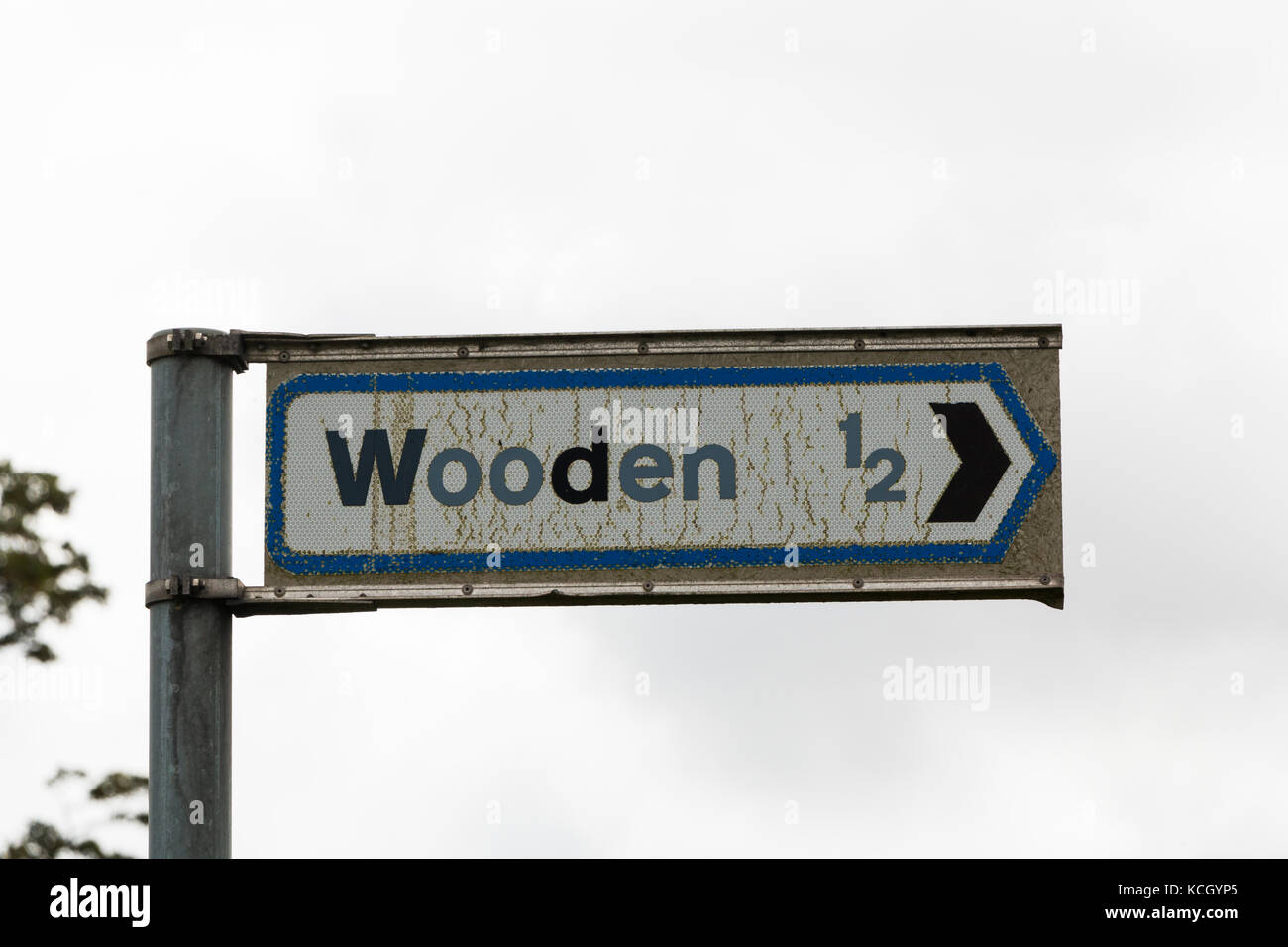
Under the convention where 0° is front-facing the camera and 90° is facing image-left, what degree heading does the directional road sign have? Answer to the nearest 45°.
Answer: approximately 0°

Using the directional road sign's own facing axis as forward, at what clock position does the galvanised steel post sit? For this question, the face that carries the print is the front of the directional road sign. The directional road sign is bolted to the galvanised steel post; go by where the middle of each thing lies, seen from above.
The galvanised steel post is roughly at 3 o'clock from the directional road sign.
